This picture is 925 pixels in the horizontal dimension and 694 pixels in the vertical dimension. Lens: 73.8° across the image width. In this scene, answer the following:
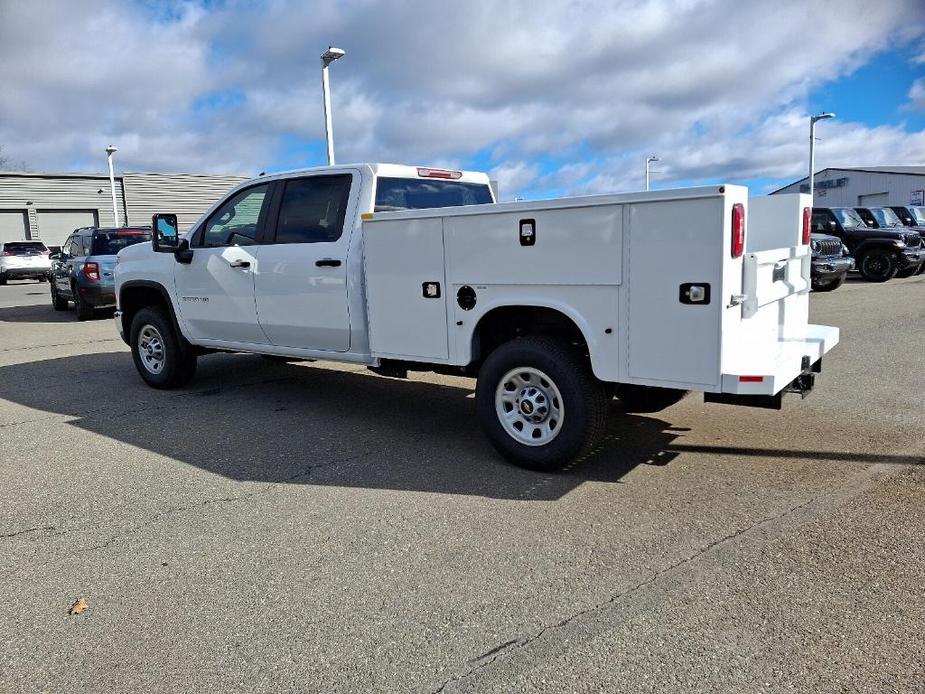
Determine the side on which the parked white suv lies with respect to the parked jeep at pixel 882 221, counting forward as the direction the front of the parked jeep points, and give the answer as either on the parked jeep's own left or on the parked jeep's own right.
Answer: on the parked jeep's own right

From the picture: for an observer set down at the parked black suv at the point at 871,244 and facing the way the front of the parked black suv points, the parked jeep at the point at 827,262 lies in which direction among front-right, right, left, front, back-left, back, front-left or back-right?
front-right

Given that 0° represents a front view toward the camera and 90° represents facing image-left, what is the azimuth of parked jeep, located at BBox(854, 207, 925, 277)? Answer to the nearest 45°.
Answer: approximately 315°

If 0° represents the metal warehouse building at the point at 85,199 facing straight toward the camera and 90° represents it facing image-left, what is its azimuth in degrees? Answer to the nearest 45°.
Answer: approximately 0°

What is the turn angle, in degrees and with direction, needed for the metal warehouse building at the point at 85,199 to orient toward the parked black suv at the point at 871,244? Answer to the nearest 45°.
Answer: approximately 45° to its left

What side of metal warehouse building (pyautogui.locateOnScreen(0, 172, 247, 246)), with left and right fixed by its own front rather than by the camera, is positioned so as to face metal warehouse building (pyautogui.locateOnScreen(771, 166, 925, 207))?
left

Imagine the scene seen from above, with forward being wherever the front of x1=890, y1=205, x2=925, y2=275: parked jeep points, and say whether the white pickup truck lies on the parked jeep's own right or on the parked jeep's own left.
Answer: on the parked jeep's own right

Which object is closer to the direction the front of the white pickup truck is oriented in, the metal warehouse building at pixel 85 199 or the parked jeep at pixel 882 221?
the metal warehouse building

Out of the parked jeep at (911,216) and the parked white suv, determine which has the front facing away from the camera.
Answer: the parked white suv

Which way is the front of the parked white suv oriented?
away from the camera

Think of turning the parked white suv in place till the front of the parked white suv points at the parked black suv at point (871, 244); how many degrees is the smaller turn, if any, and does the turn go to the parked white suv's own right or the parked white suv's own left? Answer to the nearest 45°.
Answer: approximately 135° to the parked white suv's own right
